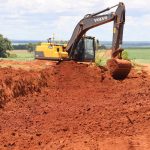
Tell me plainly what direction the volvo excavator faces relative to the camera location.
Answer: facing the viewer and to the right of the viewer
